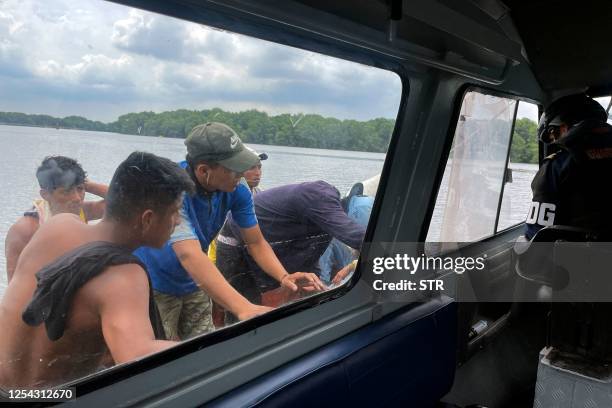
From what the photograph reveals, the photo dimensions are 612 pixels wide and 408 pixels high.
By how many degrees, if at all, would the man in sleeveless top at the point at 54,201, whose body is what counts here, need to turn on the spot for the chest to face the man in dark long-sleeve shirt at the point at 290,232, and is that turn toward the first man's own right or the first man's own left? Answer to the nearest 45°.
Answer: approximately 90° to the first man's own left

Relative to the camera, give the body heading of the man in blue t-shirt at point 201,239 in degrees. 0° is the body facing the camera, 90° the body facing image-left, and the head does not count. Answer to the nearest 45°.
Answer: approximately 315°
